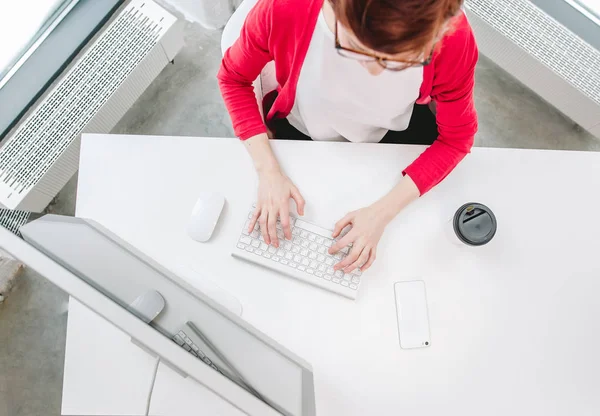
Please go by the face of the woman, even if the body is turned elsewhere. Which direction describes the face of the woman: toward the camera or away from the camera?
toward the camera

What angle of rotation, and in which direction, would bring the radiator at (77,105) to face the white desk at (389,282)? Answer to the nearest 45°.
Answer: approximately 45° to its right

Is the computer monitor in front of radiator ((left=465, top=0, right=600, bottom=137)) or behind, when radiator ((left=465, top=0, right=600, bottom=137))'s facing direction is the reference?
in front

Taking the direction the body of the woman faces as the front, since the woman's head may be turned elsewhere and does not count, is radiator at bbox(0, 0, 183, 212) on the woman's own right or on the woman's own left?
on the woman's own right

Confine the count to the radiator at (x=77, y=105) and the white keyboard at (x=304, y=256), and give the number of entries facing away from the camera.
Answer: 1

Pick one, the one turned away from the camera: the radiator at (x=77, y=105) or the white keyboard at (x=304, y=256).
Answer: the white keyboard

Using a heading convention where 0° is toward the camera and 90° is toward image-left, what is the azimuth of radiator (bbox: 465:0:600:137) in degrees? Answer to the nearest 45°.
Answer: approximately 45°

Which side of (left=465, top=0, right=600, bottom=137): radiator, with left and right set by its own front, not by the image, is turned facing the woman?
front

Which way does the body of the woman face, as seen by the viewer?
toward the camera

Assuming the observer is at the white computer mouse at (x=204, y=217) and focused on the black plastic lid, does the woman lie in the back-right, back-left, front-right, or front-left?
front-left

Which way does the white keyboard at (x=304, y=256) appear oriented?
away from the camera

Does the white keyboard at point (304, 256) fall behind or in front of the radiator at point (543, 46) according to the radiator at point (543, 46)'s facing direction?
in front
